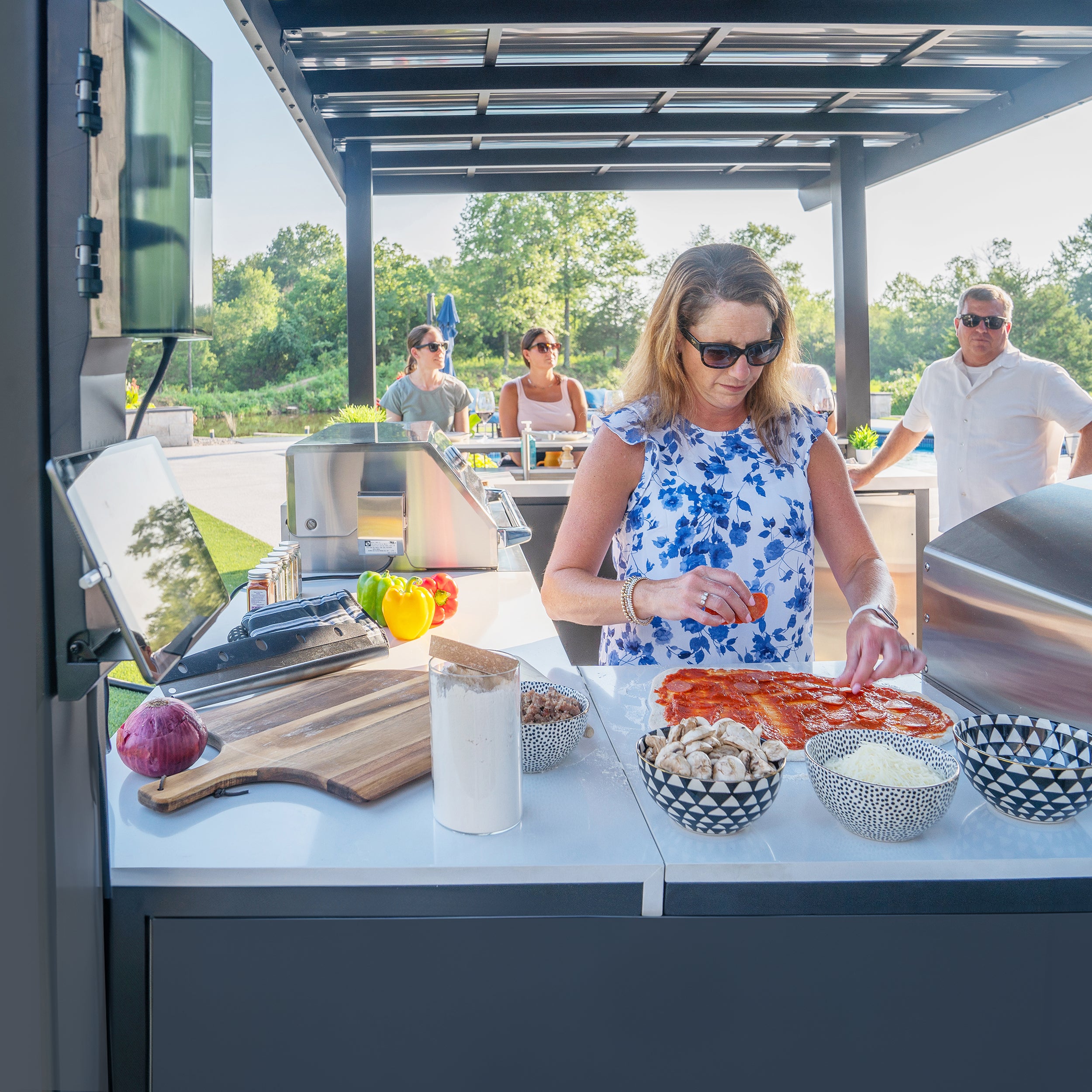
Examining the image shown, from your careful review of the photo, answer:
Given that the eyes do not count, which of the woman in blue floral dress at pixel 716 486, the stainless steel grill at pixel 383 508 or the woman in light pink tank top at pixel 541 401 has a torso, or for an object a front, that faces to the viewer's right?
the stainless steel grill

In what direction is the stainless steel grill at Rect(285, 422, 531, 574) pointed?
to the viewer's right

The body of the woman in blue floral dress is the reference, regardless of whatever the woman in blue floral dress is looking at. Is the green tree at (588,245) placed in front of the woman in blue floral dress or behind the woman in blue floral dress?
behind

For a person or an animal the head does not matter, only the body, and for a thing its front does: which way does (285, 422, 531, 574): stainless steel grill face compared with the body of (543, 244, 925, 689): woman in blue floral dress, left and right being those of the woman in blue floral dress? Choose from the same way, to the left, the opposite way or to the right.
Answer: to the left

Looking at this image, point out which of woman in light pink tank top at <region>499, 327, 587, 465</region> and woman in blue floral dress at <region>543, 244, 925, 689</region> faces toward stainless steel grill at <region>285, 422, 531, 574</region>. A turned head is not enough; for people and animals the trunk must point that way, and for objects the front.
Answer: the woman in light pink tank top

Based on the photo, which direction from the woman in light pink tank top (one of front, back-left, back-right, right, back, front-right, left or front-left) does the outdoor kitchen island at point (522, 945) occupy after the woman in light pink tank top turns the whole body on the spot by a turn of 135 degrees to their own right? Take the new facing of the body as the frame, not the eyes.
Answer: back-left

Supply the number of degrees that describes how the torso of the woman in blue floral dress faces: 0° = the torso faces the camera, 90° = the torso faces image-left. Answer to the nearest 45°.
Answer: approximately 0°

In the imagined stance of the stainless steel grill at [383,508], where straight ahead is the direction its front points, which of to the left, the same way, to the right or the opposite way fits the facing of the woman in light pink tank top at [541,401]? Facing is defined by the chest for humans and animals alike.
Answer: to the right

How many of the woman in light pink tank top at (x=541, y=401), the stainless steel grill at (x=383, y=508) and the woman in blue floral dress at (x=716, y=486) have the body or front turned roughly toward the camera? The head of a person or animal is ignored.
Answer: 2
